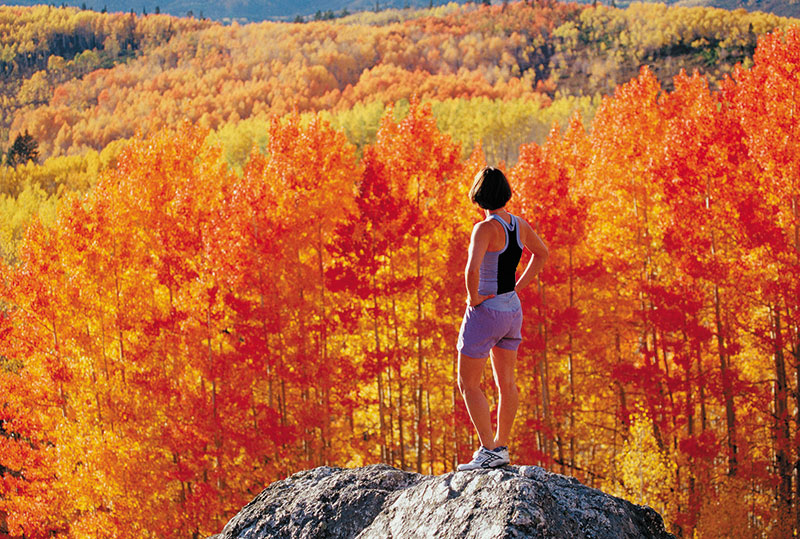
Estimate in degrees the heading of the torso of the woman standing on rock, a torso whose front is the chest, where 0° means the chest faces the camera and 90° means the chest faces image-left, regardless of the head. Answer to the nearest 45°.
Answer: approximately 135°

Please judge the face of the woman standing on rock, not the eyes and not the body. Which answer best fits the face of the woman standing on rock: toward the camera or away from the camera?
away from the camera
